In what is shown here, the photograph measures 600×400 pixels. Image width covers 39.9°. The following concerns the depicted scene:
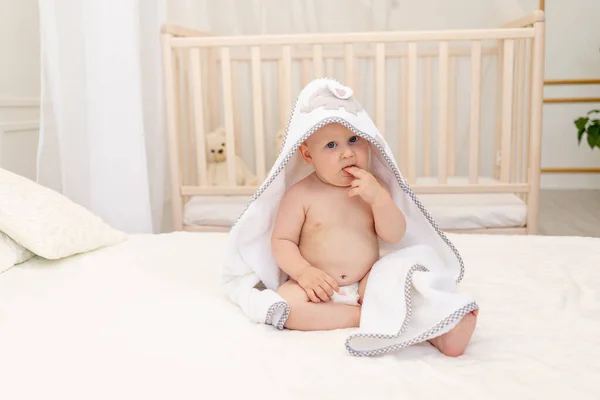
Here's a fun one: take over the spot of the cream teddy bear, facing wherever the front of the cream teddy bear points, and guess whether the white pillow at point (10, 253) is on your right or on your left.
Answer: on your right

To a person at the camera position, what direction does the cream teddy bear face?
facing the viewer and to the right of the viewer

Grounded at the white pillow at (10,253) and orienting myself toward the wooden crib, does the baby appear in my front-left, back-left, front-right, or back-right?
front-right
